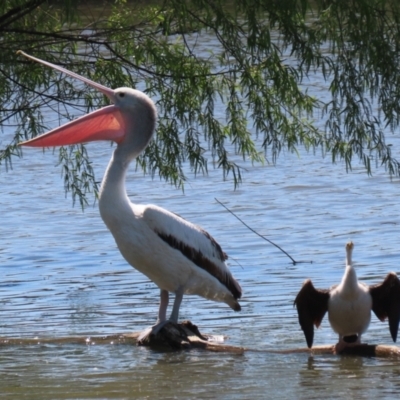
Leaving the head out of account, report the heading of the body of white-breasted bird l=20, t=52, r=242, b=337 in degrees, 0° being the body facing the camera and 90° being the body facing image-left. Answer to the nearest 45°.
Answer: approximately 90°

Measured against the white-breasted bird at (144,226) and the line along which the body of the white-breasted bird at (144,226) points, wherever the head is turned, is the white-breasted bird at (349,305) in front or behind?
behind

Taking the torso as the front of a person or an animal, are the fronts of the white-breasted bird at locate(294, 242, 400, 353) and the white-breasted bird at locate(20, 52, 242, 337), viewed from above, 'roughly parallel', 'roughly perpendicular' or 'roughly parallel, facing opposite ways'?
roughly perpendicular

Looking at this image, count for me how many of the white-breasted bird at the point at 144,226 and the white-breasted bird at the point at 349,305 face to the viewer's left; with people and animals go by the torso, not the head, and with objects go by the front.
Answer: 1

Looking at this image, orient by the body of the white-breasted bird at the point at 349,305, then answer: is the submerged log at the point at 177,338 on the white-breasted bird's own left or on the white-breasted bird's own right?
on the white-breasted bird's own right

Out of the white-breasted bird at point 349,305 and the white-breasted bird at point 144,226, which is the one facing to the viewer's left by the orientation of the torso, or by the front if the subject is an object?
the white-breasted bird at point 144,226

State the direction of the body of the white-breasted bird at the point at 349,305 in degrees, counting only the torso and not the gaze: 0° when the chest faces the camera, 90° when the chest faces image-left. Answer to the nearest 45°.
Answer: approximately 0°
